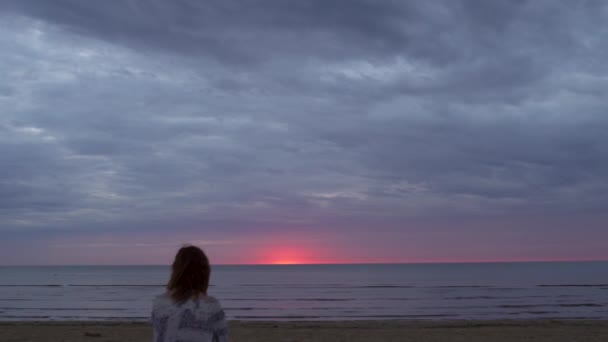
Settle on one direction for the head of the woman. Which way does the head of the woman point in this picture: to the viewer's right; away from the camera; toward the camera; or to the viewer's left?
away from the camera

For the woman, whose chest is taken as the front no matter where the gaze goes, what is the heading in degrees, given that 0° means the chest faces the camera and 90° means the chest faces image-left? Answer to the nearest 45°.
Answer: approximately 180°
